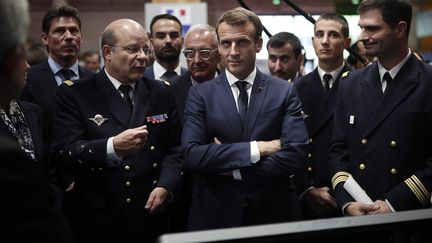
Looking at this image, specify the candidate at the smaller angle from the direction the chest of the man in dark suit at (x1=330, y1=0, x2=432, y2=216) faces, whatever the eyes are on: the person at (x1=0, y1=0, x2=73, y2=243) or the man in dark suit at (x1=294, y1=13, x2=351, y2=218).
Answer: the person

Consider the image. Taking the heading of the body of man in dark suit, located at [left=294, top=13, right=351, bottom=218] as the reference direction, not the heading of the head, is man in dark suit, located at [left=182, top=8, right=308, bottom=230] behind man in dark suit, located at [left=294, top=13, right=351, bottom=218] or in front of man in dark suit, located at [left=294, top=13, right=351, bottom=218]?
in front

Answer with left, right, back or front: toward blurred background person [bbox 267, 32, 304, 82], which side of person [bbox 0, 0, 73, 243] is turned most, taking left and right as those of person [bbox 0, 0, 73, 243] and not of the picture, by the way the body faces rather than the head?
front

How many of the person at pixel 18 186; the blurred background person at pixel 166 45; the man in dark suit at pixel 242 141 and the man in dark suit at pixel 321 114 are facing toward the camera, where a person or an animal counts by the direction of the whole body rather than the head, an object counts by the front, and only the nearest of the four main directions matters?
3

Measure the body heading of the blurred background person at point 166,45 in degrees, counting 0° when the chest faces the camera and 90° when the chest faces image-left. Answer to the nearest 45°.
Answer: approximately 0°

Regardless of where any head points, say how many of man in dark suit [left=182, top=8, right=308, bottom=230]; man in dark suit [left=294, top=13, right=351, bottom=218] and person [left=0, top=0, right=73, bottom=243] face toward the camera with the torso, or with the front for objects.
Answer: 2

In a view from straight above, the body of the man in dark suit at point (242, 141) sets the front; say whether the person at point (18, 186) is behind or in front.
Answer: in front

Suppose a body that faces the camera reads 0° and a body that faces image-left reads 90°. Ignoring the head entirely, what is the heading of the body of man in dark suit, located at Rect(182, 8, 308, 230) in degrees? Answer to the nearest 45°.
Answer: approximately 0°

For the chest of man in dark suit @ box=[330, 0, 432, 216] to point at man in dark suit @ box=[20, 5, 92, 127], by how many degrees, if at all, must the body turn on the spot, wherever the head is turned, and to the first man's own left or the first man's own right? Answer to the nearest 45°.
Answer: approximately 45° to the first man's own right
